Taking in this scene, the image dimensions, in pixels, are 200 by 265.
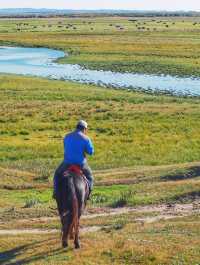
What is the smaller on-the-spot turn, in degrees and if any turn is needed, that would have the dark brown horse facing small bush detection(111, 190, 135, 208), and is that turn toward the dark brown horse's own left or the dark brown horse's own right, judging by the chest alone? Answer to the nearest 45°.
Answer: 0° — it already faces it

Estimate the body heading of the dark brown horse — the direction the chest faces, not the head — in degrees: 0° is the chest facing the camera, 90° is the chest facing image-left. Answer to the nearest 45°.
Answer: approximately 180°
